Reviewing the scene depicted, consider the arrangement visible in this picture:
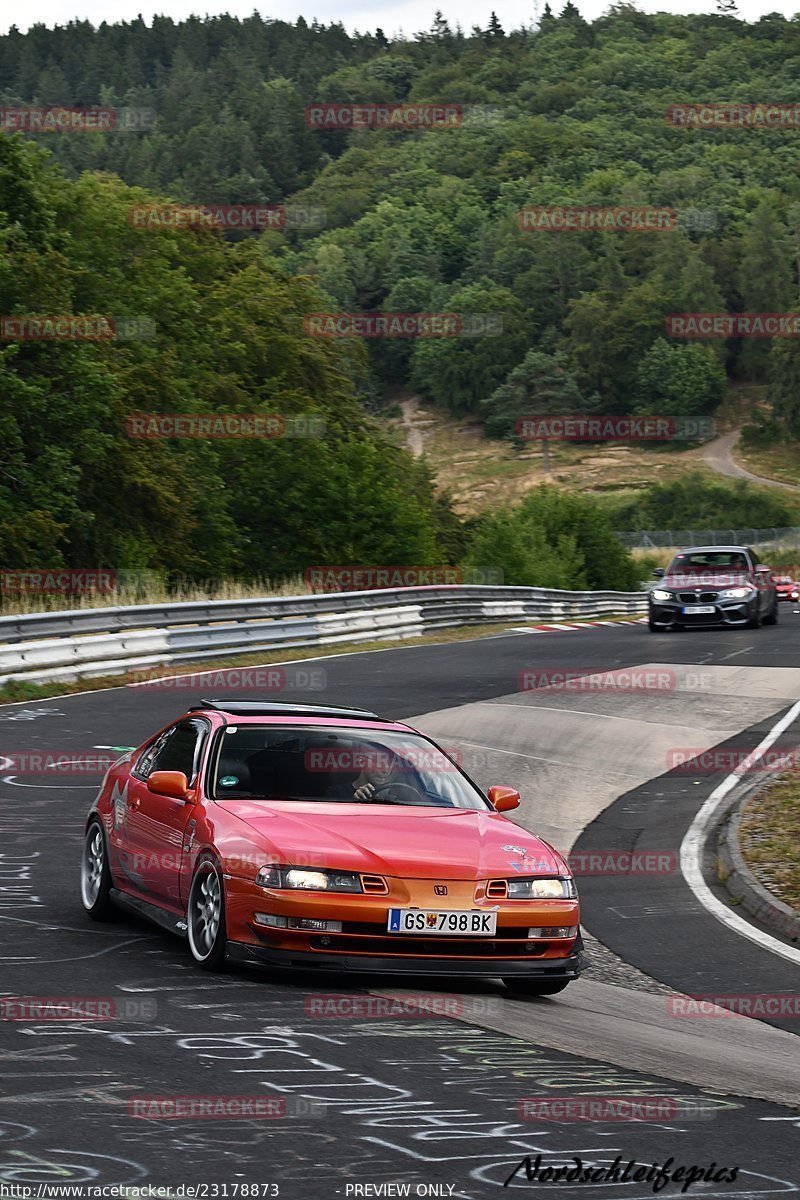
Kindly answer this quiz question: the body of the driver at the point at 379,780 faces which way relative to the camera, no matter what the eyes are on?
toward the camera

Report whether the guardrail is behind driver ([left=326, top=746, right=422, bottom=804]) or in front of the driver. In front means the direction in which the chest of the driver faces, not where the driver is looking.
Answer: behind
